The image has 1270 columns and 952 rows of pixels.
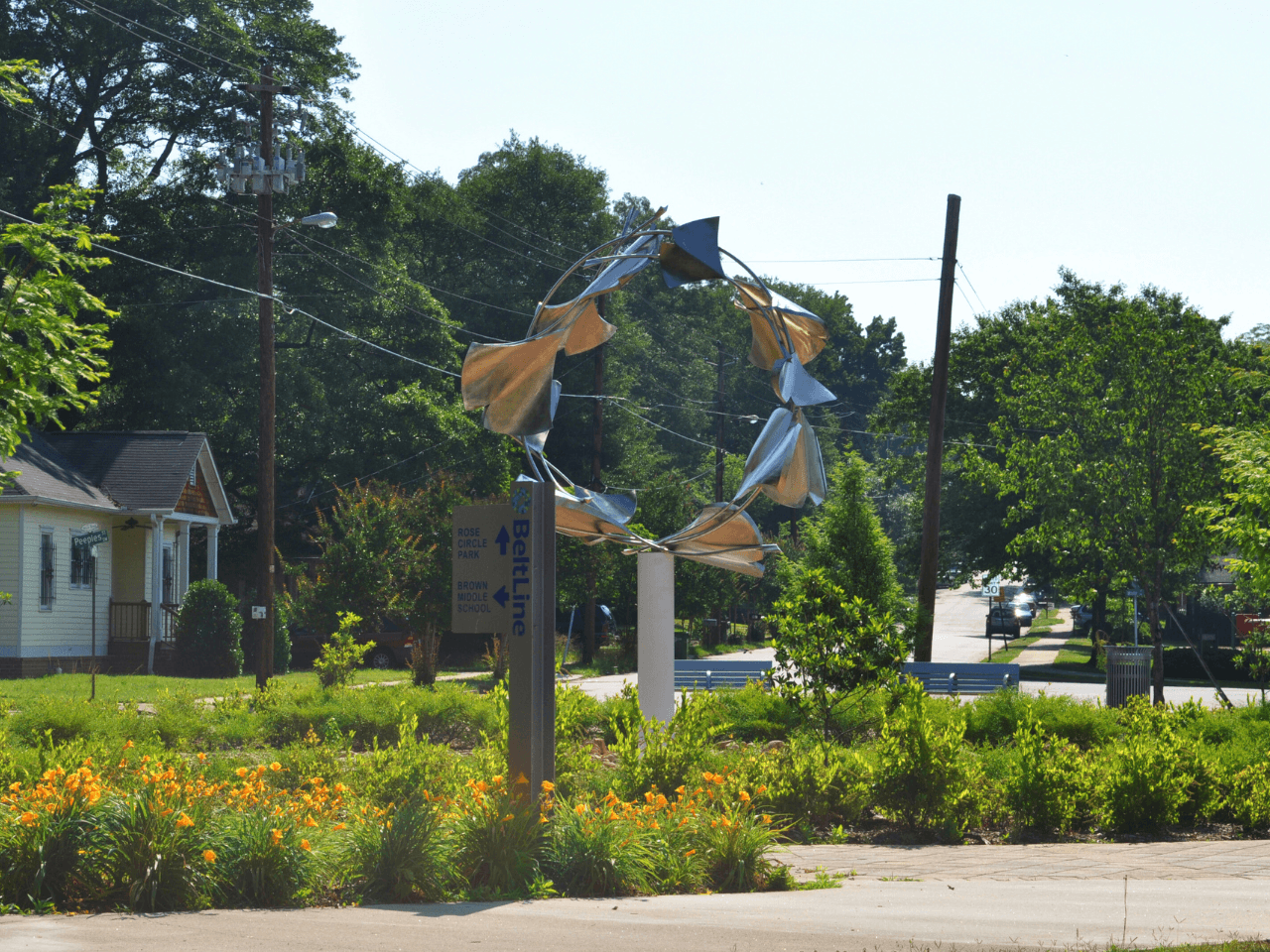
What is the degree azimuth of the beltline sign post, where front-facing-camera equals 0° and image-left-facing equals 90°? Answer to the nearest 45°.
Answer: approximately 45°

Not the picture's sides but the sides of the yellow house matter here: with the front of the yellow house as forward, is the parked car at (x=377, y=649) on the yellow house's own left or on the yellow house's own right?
on the yellow house's own left

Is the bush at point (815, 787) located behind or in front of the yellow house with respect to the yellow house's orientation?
in front

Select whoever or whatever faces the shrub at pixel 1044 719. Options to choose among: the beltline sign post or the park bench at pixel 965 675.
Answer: the park bench

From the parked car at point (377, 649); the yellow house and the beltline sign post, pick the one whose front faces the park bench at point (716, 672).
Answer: the yellow house

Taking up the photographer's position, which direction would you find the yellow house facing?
facing the viewer and to the right of the viewer

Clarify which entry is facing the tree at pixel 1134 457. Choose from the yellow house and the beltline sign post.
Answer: the yellow house

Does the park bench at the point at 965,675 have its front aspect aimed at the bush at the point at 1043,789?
yes

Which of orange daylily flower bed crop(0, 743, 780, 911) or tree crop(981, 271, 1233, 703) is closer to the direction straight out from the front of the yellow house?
the tree

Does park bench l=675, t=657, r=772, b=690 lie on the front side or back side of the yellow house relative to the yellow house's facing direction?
on the front side
